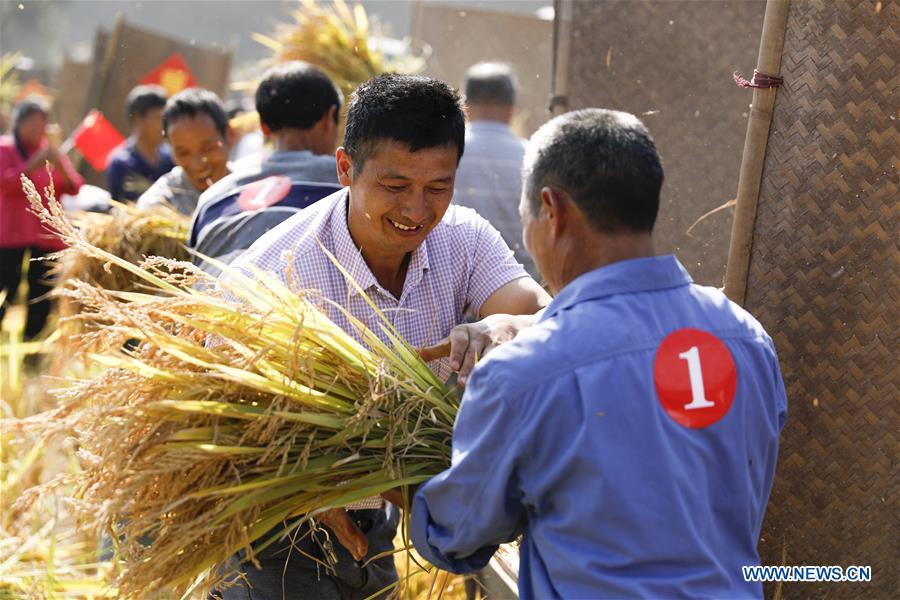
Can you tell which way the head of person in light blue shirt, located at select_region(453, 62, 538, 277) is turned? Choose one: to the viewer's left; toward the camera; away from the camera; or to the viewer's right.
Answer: away from the camera

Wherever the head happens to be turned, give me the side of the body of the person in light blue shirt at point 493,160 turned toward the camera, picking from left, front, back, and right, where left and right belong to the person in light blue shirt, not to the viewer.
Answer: back

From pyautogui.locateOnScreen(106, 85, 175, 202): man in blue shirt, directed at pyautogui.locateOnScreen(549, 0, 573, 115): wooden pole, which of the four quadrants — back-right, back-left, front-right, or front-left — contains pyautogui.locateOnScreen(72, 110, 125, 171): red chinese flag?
back-left

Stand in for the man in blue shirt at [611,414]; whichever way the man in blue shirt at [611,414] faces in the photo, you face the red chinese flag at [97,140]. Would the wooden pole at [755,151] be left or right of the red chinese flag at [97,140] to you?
right

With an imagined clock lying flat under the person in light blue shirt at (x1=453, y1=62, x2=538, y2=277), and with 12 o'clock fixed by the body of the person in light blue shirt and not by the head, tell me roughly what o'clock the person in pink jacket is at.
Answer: The person in pink jacket is roughly at 10 o'clock from the person in light blue shirt.

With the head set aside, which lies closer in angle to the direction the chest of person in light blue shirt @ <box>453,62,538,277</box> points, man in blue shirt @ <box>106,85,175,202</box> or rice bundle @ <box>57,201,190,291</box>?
the man in blue shirt

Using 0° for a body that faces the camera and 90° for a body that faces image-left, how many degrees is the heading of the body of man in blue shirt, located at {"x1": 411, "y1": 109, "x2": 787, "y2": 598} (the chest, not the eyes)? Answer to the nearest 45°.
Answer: approximately 135°

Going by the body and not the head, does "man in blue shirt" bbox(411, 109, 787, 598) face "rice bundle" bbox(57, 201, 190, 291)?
yes
